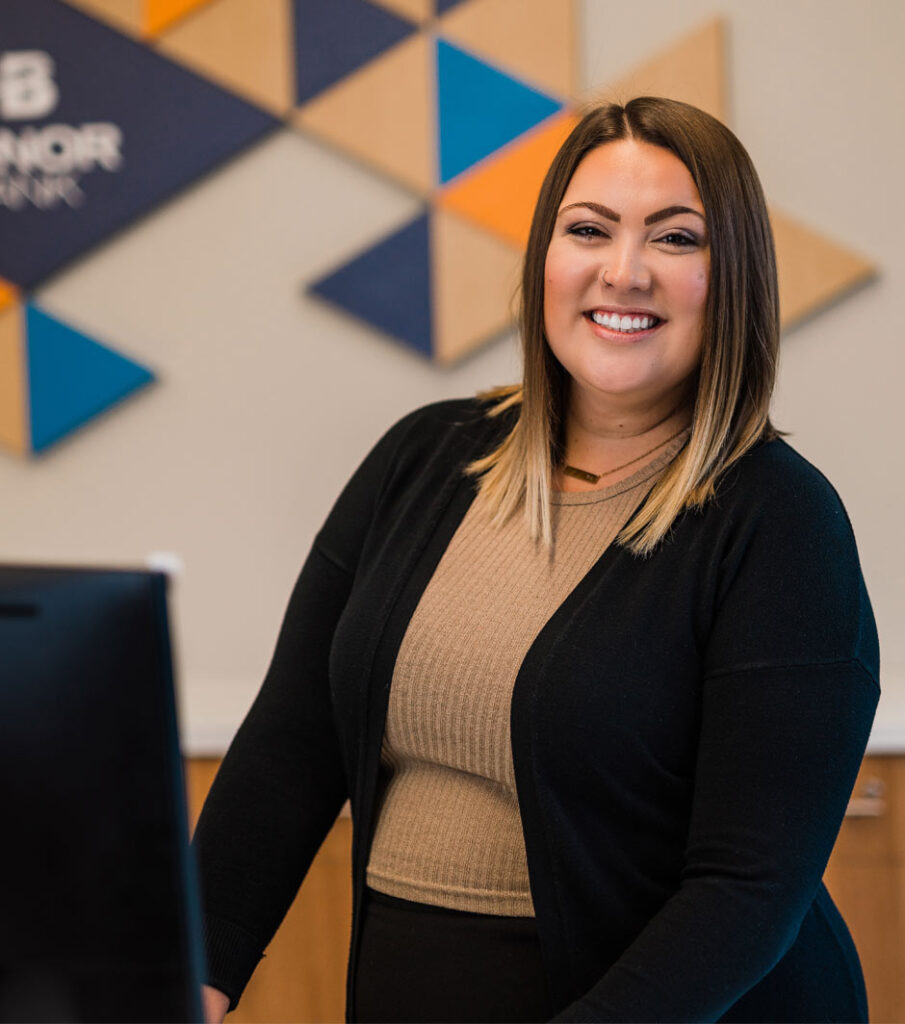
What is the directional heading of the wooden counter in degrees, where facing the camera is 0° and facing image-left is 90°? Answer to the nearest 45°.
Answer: approximately 0°

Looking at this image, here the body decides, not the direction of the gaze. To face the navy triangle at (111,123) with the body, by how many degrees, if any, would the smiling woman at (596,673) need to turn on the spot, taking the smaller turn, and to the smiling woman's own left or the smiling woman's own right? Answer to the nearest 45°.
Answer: approximately 90° to the smiling woman's own right

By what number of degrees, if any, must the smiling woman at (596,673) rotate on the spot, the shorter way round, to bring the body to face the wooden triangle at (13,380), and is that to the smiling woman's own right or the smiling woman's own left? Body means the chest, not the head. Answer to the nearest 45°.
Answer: approximately 90° to the smiling woman's own right

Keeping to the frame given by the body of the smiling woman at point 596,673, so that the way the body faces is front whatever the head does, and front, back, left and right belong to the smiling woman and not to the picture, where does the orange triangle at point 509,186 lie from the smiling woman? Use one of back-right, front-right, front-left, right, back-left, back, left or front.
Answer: back-right

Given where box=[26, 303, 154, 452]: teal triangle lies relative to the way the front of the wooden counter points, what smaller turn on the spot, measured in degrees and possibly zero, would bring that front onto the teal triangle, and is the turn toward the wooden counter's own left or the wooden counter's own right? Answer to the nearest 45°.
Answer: approximately 90° to the wooden counter's own right

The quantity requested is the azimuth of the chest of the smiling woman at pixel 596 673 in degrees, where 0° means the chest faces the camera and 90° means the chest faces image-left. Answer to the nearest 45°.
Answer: approximately 45°
